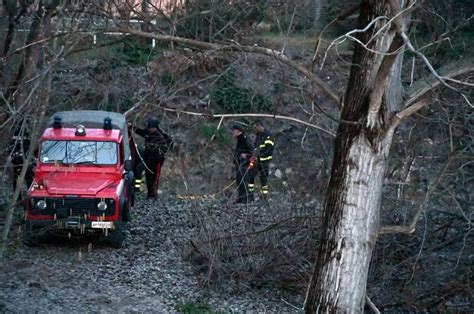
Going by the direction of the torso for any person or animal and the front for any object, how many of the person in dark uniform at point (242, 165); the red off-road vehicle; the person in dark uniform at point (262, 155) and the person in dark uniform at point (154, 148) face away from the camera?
1

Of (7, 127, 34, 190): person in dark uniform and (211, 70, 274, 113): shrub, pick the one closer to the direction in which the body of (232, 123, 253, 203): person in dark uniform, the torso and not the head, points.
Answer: the person in dark uniform

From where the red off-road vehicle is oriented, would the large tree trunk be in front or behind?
in front

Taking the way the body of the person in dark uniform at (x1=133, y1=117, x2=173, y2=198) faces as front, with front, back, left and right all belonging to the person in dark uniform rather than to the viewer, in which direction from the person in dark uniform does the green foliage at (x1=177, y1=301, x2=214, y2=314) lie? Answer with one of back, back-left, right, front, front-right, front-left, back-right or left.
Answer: back

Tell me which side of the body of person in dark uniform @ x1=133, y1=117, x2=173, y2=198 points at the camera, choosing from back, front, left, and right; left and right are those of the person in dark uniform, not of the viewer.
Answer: back

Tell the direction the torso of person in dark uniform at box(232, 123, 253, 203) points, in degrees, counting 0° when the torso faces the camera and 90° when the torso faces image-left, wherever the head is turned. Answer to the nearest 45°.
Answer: approximately 45°

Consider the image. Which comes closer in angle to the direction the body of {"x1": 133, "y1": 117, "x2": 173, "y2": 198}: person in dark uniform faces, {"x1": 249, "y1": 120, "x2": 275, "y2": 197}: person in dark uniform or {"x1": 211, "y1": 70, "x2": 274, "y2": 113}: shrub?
the shrub

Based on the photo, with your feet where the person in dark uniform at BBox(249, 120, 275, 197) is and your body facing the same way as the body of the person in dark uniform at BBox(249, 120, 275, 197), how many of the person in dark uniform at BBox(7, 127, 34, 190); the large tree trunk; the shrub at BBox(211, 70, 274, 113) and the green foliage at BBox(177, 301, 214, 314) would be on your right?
1

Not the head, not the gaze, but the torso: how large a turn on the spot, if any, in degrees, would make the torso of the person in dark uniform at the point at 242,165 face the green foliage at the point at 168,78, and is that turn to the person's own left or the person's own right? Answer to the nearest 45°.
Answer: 0° — they already face it
